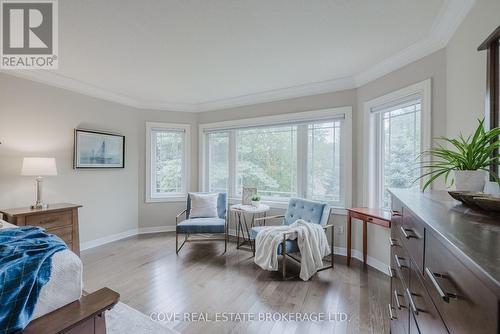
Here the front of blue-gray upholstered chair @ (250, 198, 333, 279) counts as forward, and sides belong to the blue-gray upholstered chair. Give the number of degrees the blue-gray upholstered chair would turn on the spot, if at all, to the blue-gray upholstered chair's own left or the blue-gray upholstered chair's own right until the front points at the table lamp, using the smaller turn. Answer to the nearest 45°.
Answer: approximately 45° to the blue-gray upholstered chair's own right

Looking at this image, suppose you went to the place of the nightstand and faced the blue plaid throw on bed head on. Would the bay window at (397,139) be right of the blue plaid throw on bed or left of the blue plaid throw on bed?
left

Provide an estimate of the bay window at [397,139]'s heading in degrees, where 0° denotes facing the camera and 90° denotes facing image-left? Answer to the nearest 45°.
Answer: approximately 45°

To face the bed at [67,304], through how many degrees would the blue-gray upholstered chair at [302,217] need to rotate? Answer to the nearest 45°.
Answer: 0° — it already faces it

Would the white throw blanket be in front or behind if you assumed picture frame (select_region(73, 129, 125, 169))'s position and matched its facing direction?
in front

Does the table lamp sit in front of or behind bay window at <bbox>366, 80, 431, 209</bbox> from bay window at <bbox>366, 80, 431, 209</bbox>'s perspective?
in front

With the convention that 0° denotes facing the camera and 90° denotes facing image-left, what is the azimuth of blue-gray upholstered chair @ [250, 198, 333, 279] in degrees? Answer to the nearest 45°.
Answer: approximately 45°

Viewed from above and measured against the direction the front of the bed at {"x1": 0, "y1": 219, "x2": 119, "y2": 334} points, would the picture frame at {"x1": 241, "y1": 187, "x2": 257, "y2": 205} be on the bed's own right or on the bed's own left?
on the bed's own left

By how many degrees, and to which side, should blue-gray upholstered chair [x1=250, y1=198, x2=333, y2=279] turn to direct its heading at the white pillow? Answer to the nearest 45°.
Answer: approximately 45° to its right

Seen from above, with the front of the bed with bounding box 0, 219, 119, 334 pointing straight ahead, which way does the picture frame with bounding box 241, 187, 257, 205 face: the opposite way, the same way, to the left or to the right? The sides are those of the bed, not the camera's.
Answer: to the right

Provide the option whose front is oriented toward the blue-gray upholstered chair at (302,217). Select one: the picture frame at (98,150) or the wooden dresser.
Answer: the picture frame

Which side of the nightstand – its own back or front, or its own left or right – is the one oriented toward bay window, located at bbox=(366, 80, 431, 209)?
front

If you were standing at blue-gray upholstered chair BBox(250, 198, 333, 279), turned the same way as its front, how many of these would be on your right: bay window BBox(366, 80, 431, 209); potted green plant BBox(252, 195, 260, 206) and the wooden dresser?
1
